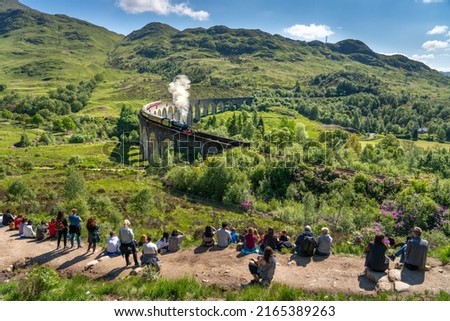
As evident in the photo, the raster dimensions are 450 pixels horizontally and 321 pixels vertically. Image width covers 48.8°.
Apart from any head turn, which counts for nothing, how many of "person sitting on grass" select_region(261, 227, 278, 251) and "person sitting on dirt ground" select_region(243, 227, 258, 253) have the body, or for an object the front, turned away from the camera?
2

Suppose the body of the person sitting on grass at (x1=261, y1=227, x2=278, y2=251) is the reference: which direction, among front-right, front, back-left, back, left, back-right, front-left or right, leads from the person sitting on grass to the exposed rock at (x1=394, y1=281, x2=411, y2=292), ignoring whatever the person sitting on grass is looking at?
back-right

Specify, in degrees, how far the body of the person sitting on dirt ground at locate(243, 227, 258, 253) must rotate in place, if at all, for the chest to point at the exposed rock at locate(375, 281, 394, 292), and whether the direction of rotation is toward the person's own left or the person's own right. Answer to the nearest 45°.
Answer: approximately 135° to the person's own right

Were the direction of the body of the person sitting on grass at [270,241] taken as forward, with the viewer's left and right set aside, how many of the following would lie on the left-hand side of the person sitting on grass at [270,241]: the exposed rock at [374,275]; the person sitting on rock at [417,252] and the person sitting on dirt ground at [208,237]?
1

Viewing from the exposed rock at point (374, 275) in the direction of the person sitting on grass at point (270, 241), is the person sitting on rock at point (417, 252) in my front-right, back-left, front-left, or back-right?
back-right

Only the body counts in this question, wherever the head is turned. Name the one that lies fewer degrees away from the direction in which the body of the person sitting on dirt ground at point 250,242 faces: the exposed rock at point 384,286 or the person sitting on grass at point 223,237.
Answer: the person sitting on grass

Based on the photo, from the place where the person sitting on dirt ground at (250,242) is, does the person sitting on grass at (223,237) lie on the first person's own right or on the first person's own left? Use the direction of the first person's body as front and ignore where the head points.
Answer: on the first person's own left

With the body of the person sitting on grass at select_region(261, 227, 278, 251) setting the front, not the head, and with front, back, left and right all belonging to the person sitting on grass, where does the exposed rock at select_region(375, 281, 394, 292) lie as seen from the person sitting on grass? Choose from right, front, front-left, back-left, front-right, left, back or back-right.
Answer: back-right

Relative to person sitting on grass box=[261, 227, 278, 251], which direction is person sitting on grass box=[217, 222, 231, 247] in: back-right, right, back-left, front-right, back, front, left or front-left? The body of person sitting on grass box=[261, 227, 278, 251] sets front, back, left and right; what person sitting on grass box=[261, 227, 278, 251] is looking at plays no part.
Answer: left

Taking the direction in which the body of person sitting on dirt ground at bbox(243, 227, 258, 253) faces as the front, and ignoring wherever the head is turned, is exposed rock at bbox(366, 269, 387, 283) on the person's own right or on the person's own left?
on the person's own right

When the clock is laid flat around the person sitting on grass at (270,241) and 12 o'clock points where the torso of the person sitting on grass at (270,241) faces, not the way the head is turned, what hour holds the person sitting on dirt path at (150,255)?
the person sitting on dirt path at (150,255) is roughly at 8 o'clock from the person sitting on grass at (270,241).

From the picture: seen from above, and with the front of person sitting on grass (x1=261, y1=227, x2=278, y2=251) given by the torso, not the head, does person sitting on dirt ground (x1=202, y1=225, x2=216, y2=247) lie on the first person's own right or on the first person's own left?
on the first person's own left

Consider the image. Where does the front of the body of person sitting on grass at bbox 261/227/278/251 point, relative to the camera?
away from the camera

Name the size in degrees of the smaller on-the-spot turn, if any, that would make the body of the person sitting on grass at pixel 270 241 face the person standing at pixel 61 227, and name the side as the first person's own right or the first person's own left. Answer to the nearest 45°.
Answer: approximately 90° to the first person's own left

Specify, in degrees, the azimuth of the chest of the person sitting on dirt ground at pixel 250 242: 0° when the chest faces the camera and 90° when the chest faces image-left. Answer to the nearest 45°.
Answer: approximately 180°
